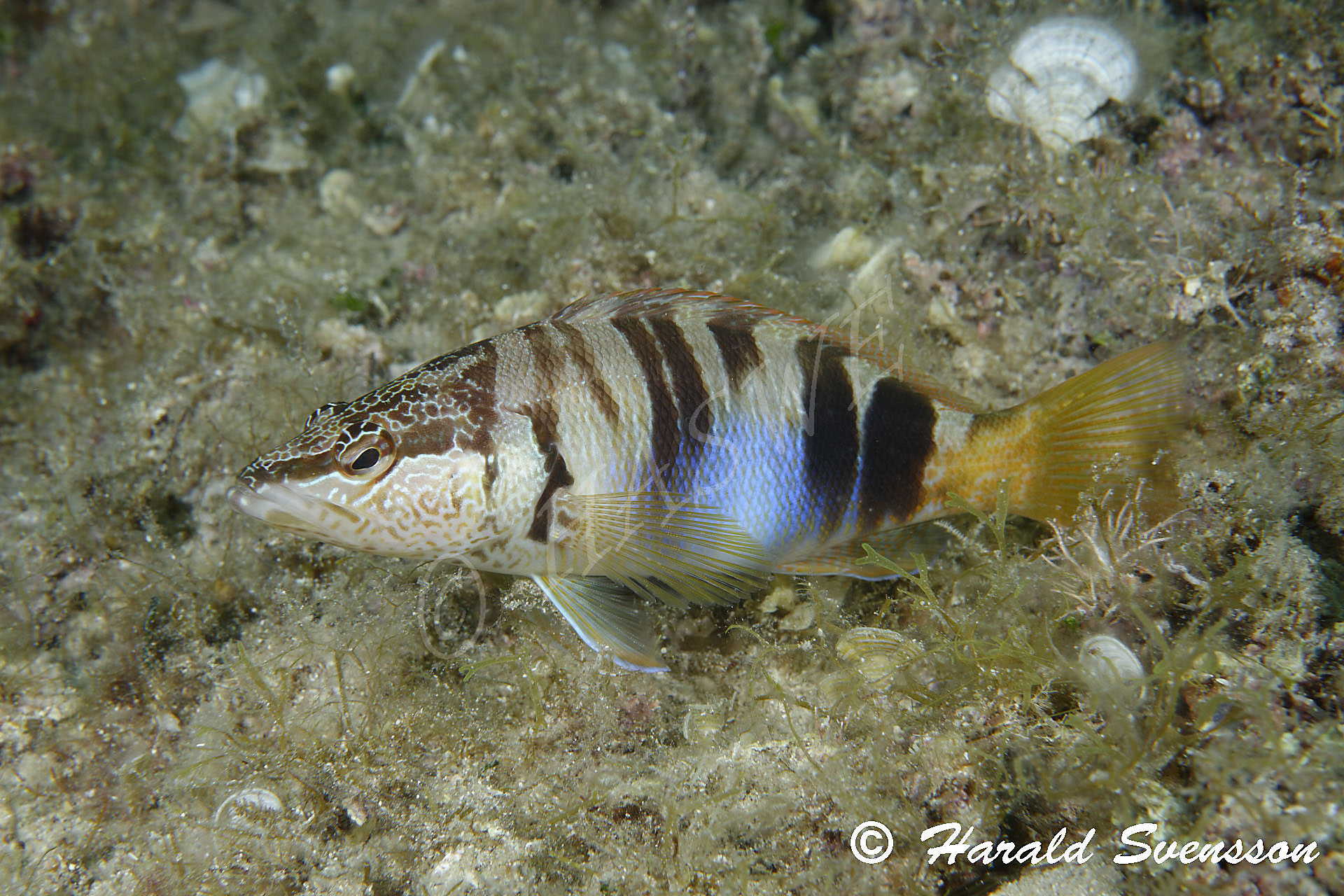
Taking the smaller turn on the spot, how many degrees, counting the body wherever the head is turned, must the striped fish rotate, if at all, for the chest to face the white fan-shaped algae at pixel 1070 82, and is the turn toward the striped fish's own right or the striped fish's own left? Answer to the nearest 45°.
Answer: approximately 135° to the striped fish's own right

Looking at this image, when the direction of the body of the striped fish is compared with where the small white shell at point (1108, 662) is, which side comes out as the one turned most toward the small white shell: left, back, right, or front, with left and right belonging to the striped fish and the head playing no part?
back

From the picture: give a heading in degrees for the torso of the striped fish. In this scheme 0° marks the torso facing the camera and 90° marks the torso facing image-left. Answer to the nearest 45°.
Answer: approximately 90°
